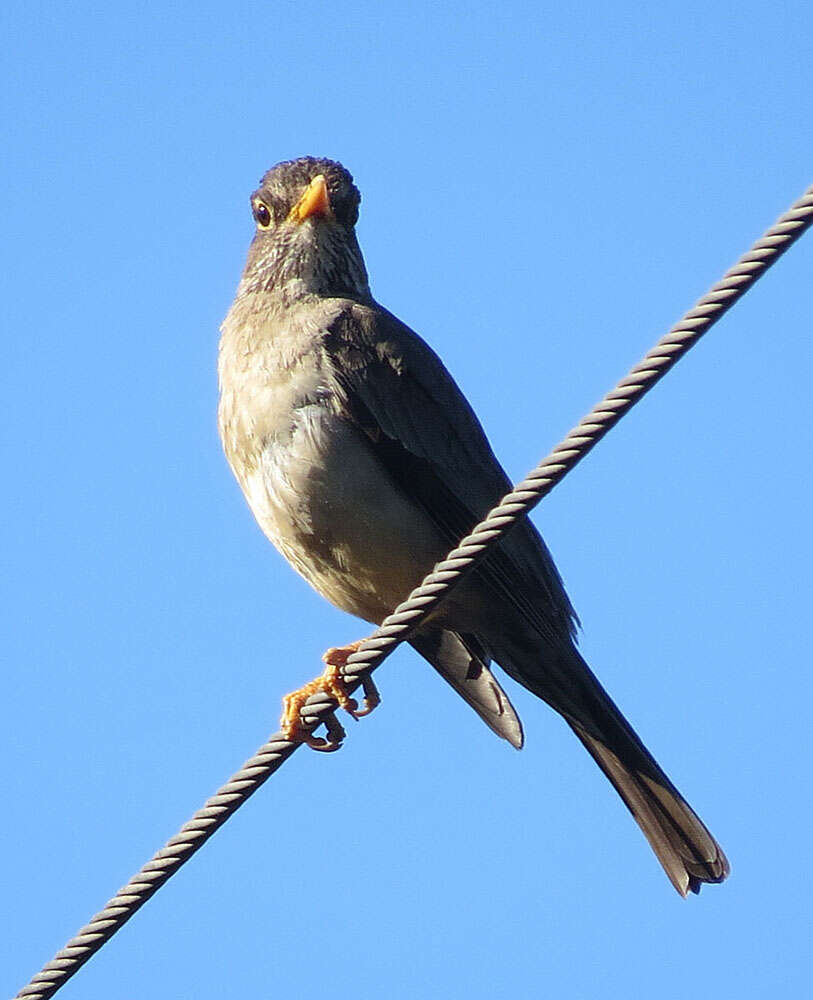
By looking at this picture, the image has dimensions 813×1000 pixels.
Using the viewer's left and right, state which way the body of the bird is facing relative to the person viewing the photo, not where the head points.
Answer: facing the viewer and to the left of the viewer
